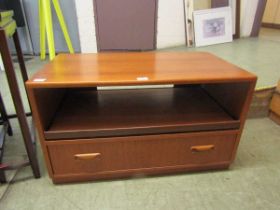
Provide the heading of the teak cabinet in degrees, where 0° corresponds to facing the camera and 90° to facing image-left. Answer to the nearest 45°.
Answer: approximately 0°

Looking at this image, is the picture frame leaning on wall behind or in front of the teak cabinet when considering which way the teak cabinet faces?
behind

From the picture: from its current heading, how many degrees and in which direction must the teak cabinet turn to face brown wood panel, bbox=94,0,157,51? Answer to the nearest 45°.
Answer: approximately 180°

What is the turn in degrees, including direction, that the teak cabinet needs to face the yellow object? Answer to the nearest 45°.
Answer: approximately 135° to its right
